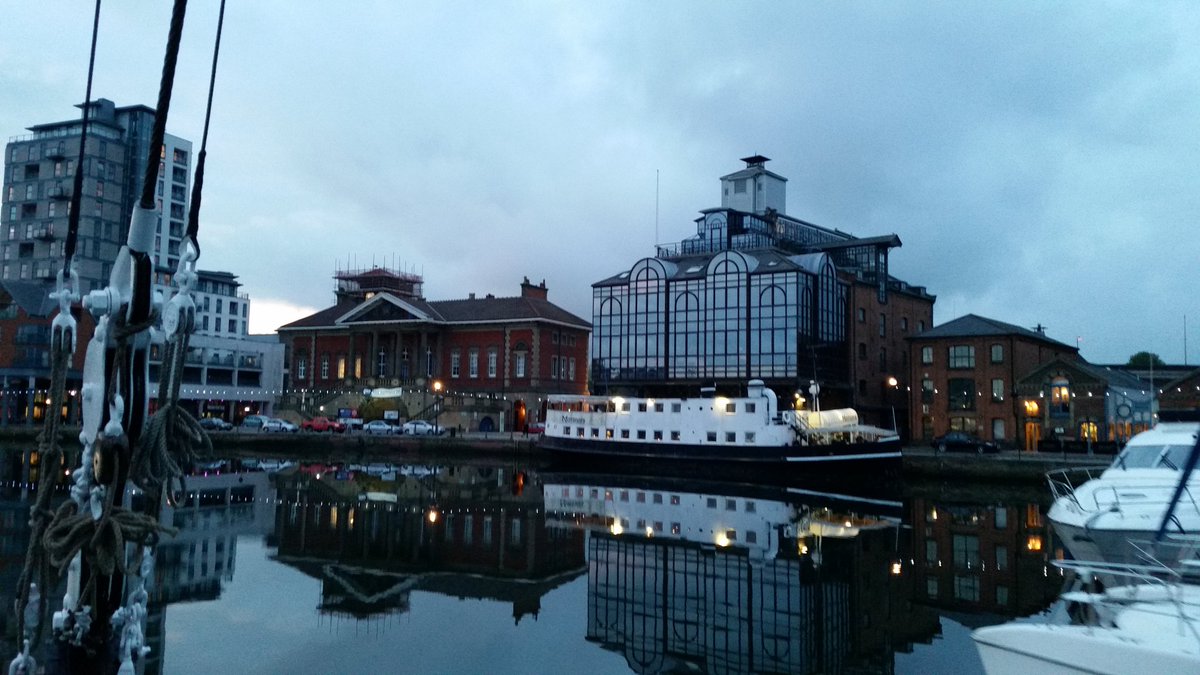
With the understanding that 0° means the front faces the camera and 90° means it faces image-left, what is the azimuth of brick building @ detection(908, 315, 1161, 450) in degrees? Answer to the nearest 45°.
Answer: approximately 0°

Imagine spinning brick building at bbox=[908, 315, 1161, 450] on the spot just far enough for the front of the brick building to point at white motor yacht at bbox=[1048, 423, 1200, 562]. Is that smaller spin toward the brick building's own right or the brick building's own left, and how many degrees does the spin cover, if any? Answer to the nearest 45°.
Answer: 0° — it already faces it

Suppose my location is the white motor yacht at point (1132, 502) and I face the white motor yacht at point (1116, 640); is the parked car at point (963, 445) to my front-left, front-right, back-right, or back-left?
back-right

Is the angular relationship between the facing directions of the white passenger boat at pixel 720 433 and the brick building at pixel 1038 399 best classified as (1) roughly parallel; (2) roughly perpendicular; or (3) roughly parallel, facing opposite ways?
roughly perpendicular
